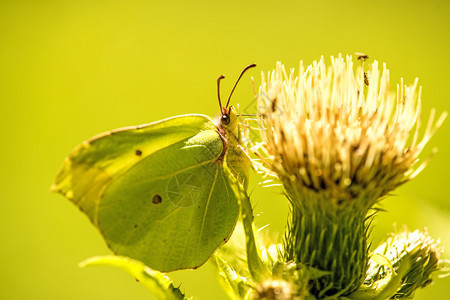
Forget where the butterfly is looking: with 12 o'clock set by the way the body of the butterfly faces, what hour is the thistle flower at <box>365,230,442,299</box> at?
The thistle flower is roughly at 1 o'clock from the butterfly.

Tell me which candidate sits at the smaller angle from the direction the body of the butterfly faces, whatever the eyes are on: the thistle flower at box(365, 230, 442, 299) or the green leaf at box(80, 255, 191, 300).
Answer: the thistle flower

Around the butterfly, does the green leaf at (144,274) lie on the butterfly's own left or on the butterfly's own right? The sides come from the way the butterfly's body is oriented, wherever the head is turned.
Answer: on the butterfly's own right

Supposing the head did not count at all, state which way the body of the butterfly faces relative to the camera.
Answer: to the viewer's right
